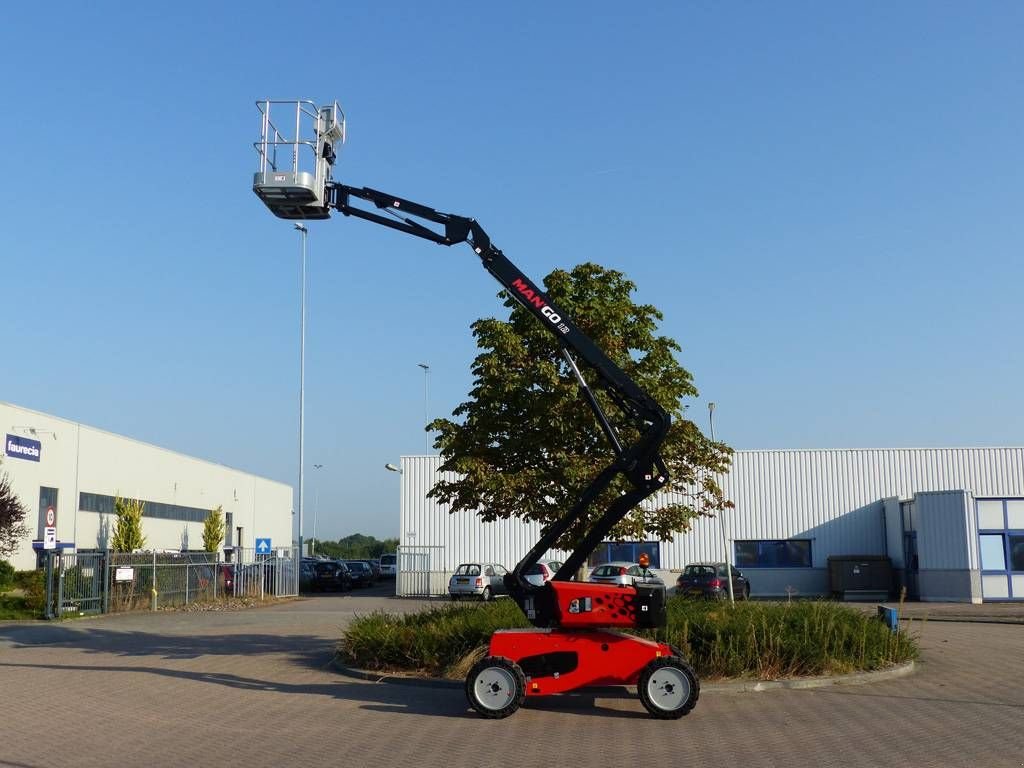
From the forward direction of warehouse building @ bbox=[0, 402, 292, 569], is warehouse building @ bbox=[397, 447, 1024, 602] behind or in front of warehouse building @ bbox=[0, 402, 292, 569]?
in front

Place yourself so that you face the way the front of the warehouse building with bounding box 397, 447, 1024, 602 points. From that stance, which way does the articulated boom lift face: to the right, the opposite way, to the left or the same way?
to the right

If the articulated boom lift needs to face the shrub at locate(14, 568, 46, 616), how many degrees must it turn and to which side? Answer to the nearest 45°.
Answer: approximately 45° to its right

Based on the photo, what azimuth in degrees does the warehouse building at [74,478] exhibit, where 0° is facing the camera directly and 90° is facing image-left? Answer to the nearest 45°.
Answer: approximately 315°

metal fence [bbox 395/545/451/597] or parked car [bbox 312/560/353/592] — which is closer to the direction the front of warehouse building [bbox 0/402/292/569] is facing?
the metal fence

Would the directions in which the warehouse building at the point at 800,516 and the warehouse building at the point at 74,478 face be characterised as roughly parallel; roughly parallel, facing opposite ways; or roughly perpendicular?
roughly perpendicular

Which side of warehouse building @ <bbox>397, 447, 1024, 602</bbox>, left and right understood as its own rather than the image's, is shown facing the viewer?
front

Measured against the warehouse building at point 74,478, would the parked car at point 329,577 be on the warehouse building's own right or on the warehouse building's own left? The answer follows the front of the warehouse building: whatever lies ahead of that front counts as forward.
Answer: on the warehouse building's own left

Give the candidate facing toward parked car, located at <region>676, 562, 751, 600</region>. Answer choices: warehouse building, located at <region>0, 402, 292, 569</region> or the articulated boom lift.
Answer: the warehouse building

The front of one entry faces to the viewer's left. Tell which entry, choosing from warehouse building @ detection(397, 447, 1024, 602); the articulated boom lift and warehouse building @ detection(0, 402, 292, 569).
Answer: the articulated boom lift

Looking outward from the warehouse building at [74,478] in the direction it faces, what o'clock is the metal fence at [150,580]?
The metal fence is roughly at 1 o'clock from the warehouse building.

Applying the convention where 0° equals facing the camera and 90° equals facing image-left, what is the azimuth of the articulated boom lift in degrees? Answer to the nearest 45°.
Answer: approximately 90°

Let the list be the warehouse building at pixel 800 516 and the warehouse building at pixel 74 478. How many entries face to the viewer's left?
0

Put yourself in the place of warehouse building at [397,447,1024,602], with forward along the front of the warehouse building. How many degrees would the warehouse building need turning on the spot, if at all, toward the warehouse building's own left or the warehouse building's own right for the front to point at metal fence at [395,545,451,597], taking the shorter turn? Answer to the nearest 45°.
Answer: approximately 90° to the warehouse building's own right

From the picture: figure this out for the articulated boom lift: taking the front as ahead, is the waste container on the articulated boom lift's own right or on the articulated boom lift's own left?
on the articulated boom lift's own right
